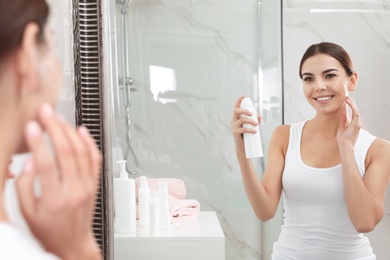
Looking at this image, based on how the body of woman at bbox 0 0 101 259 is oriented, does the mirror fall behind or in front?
in front

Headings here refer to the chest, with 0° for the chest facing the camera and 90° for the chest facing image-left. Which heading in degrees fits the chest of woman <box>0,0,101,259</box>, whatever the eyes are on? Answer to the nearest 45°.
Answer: approximately 225°

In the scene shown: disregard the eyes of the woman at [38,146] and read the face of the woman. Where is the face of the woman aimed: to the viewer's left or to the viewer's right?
to the viewer's right
